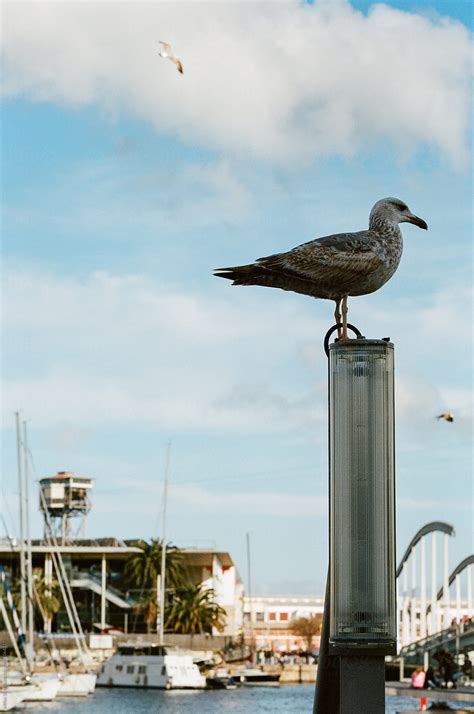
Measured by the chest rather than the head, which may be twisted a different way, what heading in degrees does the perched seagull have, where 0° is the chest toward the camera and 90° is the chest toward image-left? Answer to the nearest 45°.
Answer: approximately 270°
